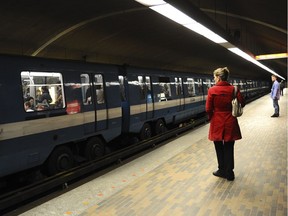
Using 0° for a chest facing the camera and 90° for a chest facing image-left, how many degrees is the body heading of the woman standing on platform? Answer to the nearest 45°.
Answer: approximately 135°
